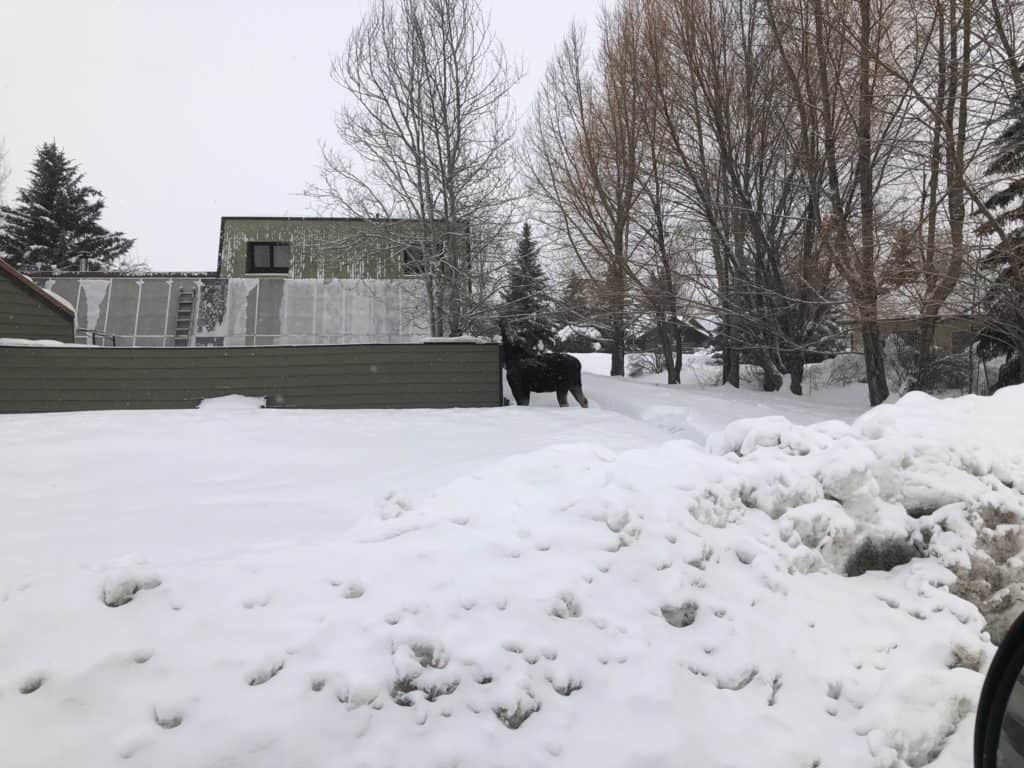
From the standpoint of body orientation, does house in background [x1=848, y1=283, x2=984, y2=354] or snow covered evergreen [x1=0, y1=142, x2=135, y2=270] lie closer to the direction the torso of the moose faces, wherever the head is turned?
the snow covered evergreen

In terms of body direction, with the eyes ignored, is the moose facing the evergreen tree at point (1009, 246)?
no

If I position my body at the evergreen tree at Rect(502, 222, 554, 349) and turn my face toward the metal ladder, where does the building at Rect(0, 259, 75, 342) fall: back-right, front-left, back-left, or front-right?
front-left

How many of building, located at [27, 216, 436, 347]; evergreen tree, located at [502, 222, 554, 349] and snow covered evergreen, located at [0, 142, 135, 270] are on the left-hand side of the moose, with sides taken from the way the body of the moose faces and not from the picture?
0

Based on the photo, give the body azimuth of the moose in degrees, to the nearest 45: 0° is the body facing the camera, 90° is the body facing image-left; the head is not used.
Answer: approximately 90°

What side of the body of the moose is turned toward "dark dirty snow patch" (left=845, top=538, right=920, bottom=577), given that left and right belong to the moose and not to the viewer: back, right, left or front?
left

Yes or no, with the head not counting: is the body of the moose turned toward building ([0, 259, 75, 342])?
yes

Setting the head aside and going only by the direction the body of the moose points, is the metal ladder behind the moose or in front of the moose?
in front

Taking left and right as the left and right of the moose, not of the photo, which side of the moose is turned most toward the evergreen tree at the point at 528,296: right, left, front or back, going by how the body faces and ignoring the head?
right

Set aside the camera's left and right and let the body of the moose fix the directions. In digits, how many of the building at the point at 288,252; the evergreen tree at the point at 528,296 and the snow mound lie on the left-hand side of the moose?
1

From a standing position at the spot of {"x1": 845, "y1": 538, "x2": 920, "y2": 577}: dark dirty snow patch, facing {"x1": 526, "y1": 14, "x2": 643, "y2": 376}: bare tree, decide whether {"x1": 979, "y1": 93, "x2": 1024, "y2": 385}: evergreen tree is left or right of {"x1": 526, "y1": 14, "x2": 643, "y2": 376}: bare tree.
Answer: right

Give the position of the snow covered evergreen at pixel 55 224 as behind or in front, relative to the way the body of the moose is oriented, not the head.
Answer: in front

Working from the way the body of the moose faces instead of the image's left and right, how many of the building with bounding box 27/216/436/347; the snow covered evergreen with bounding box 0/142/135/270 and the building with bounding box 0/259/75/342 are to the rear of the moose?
0
